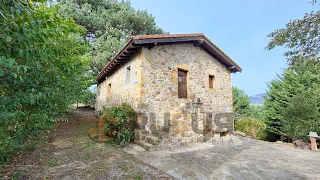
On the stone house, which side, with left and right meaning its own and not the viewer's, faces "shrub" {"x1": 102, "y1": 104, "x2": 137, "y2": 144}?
right

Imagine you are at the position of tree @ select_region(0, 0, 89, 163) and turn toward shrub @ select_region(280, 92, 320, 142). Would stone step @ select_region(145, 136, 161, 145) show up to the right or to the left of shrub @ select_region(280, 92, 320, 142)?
left

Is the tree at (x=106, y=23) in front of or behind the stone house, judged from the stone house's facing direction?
behind

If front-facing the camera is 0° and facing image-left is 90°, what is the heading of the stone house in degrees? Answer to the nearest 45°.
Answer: approximately 315°

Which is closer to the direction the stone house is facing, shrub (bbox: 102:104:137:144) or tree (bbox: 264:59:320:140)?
the tree

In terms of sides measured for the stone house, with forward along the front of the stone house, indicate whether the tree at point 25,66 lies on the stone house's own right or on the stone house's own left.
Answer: on the stone house's own right

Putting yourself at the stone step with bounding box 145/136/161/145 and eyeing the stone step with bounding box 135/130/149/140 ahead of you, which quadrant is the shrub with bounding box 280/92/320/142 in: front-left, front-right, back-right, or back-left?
back-right

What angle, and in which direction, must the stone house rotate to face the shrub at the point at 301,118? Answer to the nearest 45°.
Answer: approximately 45° to its left
